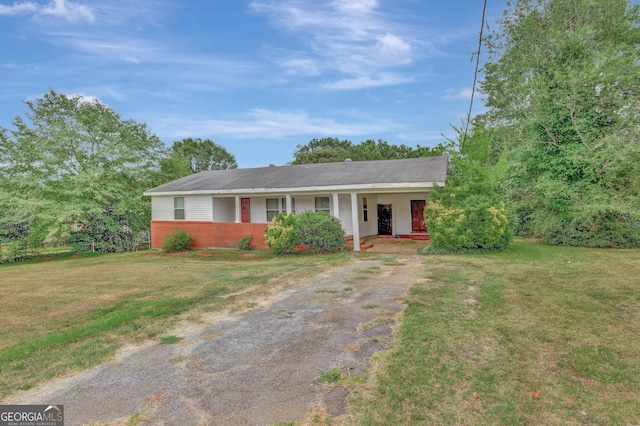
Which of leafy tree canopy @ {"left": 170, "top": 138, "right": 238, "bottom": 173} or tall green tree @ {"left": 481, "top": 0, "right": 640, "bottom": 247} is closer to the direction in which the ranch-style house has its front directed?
the tall green tree

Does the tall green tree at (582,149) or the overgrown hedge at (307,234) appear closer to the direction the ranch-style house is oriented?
the overgrown hedge

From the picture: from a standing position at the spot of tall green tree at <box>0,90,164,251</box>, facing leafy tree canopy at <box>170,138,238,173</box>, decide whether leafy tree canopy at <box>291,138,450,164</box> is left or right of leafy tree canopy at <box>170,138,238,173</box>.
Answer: right

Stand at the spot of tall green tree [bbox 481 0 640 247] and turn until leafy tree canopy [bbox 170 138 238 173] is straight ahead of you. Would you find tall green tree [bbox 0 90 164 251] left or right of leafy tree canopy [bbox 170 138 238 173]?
left

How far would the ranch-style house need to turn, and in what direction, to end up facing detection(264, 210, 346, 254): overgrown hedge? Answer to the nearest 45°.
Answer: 0° — it already faces it

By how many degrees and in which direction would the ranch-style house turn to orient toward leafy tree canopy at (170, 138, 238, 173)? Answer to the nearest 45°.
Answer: approximately 180°

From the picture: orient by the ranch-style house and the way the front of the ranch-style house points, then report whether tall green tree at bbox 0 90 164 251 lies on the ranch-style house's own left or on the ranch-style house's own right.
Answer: on the ranch-style house's own right

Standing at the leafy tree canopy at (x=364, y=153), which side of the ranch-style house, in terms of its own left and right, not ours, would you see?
back

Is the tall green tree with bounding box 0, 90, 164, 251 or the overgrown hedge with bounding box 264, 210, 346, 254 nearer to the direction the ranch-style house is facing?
the overgrown hedge

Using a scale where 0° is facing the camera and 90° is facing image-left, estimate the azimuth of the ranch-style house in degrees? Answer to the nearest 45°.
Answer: approximately 0°

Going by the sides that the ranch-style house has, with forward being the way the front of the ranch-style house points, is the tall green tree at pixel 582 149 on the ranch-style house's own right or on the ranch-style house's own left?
on the ranch-style house's own left

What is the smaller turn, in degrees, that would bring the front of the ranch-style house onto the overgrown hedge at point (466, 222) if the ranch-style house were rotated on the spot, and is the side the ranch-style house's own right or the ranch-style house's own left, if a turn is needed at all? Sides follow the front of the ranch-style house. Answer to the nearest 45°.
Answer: approximately 45° to the ranch-style house's own left

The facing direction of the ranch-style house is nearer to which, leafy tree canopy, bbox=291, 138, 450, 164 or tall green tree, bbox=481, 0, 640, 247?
the tall green tree
